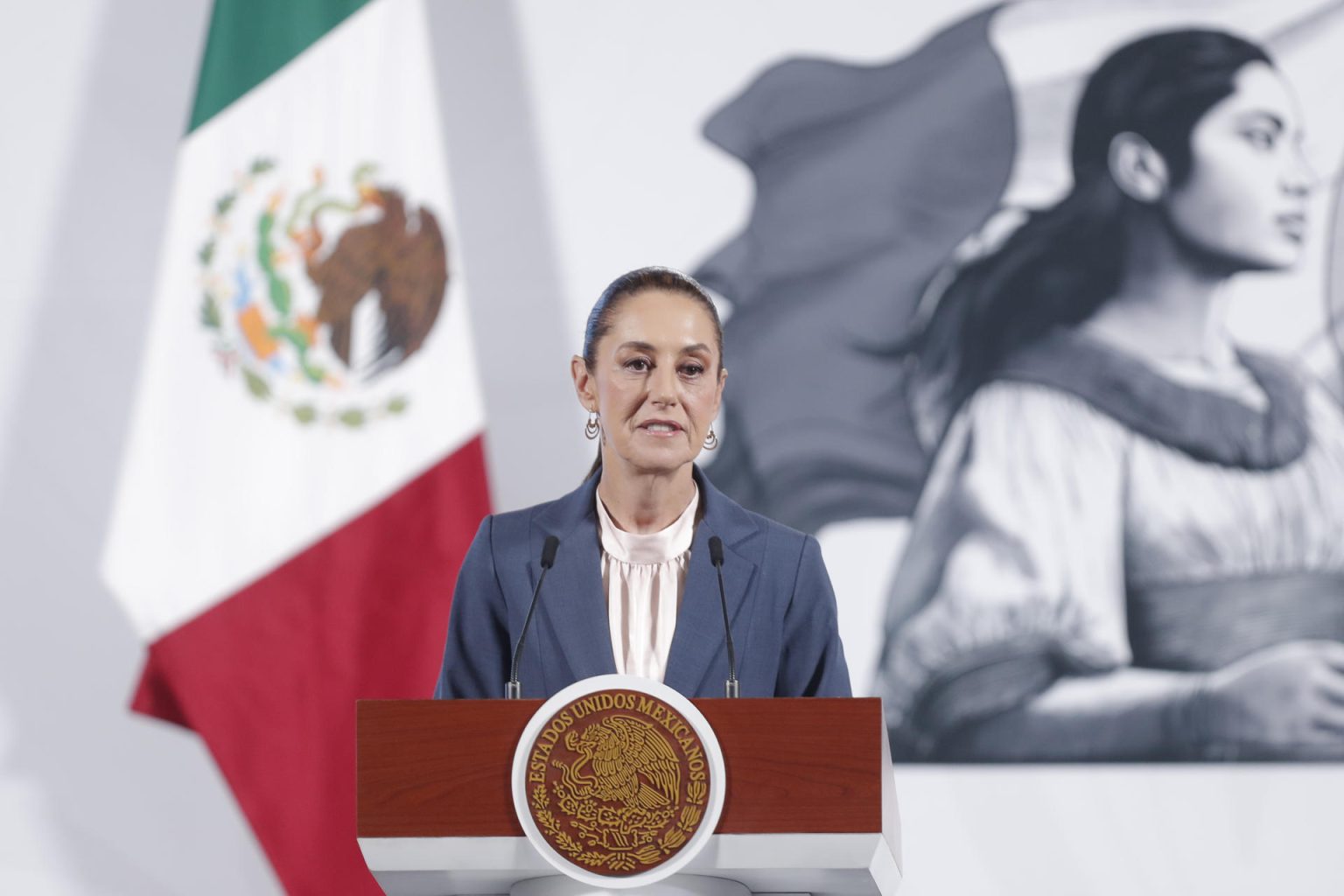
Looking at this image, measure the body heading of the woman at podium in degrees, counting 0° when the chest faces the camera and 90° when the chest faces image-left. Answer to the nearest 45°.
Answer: approximately 0°
